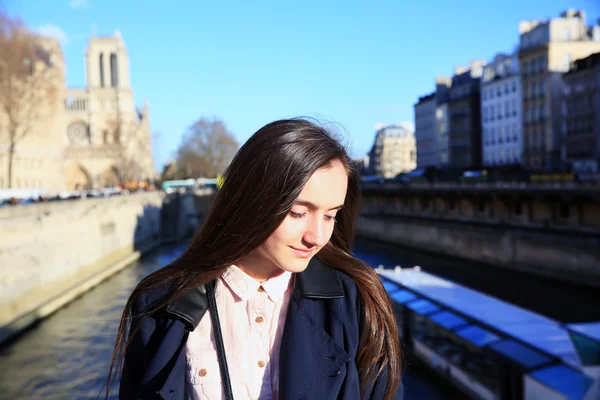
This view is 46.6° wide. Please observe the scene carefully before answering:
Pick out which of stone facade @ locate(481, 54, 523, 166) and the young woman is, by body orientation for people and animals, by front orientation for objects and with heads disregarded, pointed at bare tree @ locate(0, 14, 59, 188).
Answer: the stone facade

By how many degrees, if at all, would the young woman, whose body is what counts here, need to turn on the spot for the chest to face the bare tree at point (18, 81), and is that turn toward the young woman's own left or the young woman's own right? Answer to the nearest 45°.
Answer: approximately 180°

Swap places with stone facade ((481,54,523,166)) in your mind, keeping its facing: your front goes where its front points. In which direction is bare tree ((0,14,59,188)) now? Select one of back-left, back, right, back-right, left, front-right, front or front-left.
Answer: front

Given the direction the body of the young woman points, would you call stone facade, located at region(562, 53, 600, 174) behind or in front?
behind

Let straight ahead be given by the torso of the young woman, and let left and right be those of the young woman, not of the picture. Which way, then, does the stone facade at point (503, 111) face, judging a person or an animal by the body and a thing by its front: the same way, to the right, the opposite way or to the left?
to the right

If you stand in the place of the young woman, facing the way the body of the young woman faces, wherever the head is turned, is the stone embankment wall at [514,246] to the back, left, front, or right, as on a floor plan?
back

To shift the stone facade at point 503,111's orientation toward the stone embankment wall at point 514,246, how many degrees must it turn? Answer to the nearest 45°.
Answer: approximately 45° to its left

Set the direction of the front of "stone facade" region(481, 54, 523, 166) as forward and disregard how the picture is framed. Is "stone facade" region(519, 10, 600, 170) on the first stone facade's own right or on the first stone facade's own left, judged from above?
on the first stone facade's own left

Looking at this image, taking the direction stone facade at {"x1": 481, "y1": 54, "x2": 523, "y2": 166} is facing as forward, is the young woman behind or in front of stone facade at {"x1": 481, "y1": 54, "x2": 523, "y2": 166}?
in front

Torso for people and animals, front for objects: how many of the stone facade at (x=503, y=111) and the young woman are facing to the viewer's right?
0

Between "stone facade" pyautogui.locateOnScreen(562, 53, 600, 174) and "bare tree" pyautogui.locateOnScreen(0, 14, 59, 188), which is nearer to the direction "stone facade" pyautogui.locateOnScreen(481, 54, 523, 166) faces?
the bare tree

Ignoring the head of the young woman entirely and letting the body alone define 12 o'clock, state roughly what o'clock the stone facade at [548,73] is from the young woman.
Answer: The stone facade is roughly at 7 o'clock from the young woman.

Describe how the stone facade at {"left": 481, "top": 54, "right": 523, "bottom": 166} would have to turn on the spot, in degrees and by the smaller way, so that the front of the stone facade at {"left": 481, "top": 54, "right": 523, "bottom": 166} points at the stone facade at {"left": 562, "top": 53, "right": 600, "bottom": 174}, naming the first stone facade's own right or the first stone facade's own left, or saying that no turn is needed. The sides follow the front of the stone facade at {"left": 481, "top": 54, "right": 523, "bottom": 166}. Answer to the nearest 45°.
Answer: approximately 90° to the first stone facade's own left

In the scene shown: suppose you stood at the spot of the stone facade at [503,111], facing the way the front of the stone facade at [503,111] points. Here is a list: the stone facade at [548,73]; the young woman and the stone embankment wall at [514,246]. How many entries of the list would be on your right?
0

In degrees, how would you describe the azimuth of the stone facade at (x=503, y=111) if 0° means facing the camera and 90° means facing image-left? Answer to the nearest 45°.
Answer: approximately 45°

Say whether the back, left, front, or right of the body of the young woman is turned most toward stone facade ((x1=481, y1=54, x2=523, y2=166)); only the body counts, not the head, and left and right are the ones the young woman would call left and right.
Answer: back

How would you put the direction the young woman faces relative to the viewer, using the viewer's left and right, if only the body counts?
facing the viewer

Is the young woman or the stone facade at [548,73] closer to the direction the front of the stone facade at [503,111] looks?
the young woman

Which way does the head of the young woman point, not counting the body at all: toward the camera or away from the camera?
toward the camera
